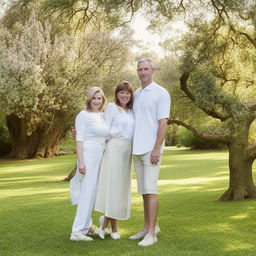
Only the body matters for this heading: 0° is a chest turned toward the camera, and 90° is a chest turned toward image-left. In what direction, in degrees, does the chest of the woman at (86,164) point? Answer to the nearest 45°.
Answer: approximately 315°

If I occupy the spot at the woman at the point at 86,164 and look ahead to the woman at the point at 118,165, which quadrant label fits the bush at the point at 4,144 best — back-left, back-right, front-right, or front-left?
back-left

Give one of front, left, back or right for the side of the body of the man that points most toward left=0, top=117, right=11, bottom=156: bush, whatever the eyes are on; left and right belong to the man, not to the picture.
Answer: right

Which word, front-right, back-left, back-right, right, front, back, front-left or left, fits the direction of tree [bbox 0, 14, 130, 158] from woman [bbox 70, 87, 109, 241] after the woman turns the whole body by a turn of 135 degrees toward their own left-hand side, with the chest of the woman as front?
front

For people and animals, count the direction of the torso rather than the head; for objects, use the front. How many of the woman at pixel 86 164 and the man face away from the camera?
0

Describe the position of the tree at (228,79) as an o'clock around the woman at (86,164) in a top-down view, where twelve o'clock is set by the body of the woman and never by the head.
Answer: The tree is roughly at 9 o'clock from the woman.

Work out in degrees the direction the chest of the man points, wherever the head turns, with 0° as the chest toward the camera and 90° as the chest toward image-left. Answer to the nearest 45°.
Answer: approximately 45°
